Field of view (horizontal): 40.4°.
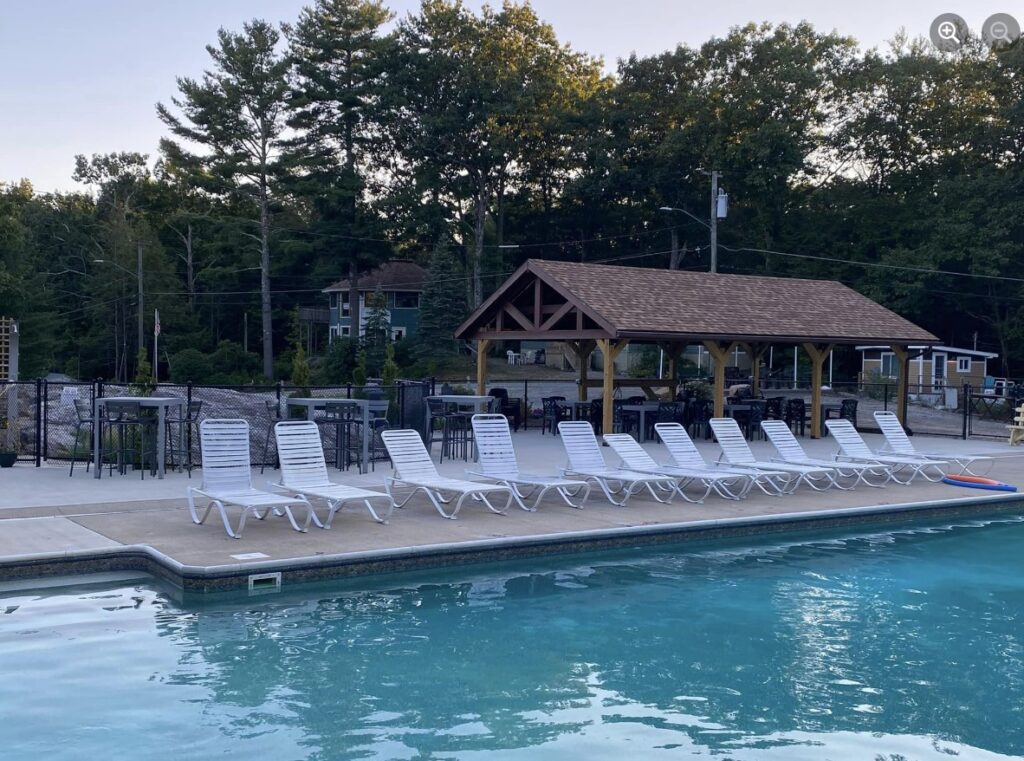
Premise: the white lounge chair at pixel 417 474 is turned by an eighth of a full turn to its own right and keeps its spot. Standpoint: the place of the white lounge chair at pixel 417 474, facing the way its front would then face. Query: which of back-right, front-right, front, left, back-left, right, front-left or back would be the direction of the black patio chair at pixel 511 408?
back

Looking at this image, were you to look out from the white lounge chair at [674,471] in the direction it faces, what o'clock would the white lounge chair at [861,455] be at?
the white lounge chair at [861,455] is roughly at 9 o'clock from the white lounge chair at [674,471].

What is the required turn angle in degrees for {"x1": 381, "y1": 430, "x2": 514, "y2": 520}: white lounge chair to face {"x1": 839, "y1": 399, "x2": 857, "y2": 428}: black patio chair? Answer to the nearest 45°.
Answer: approximately 90° to its left

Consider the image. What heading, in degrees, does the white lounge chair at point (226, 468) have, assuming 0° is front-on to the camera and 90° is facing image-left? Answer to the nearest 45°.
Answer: approximately 315°

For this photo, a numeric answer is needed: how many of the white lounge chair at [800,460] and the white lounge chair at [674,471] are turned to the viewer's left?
0

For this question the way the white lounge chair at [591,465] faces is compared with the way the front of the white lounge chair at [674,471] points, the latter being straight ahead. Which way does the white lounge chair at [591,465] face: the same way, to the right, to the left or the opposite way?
the same way

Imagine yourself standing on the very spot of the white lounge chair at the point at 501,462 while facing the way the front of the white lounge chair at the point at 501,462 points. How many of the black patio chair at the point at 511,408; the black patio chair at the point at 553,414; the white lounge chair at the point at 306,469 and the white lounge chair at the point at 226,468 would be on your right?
2

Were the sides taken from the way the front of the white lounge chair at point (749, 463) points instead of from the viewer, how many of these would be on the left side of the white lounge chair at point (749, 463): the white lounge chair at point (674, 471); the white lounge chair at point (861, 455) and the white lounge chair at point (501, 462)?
1

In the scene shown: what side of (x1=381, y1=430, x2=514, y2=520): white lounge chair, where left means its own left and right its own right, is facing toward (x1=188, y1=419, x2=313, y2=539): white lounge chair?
right

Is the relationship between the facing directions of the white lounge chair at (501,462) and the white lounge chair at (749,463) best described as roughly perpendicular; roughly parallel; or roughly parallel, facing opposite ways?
roughly parallel

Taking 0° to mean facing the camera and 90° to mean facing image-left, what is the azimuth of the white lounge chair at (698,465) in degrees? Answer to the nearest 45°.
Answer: approximately 315°

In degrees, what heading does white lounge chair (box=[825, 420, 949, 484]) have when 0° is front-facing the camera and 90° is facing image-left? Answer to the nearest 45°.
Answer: approximately 315°

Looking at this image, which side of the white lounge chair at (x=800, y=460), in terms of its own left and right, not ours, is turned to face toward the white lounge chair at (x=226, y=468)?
right

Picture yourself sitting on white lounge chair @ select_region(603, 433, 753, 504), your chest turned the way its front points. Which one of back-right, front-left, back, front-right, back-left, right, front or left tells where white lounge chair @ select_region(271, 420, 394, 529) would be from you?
right

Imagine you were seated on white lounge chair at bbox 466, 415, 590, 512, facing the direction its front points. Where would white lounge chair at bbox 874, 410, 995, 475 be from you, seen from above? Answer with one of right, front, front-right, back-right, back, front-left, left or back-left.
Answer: left

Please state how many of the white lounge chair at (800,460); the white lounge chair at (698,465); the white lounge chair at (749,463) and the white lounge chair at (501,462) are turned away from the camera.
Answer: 0

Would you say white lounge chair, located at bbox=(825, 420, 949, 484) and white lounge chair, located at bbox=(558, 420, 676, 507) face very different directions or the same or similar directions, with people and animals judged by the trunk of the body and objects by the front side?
same or similar directions
